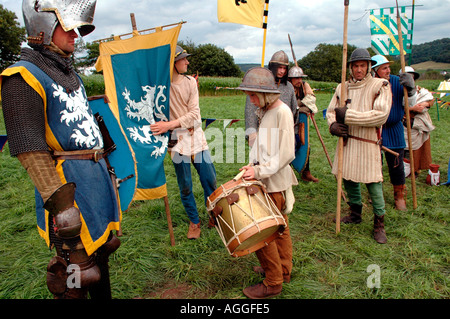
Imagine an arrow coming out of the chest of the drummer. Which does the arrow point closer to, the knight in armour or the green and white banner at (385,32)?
the knight in armour

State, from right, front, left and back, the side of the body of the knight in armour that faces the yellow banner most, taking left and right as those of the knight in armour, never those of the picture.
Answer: left

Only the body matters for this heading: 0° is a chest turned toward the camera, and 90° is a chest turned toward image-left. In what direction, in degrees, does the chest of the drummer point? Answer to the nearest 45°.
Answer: approximately 90°

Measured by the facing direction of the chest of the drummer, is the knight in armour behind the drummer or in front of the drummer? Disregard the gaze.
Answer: in front

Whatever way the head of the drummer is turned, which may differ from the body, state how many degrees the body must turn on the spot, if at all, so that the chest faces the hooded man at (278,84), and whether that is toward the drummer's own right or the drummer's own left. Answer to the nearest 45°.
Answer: approximately 90° to the drummer's own right

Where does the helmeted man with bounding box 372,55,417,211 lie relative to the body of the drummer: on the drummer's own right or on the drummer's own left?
on the drummer's own right

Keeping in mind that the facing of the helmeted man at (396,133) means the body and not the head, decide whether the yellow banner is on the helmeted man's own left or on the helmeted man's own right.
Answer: on the helmeted man's own right

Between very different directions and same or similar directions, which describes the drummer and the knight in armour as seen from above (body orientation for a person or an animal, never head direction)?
very different directions
